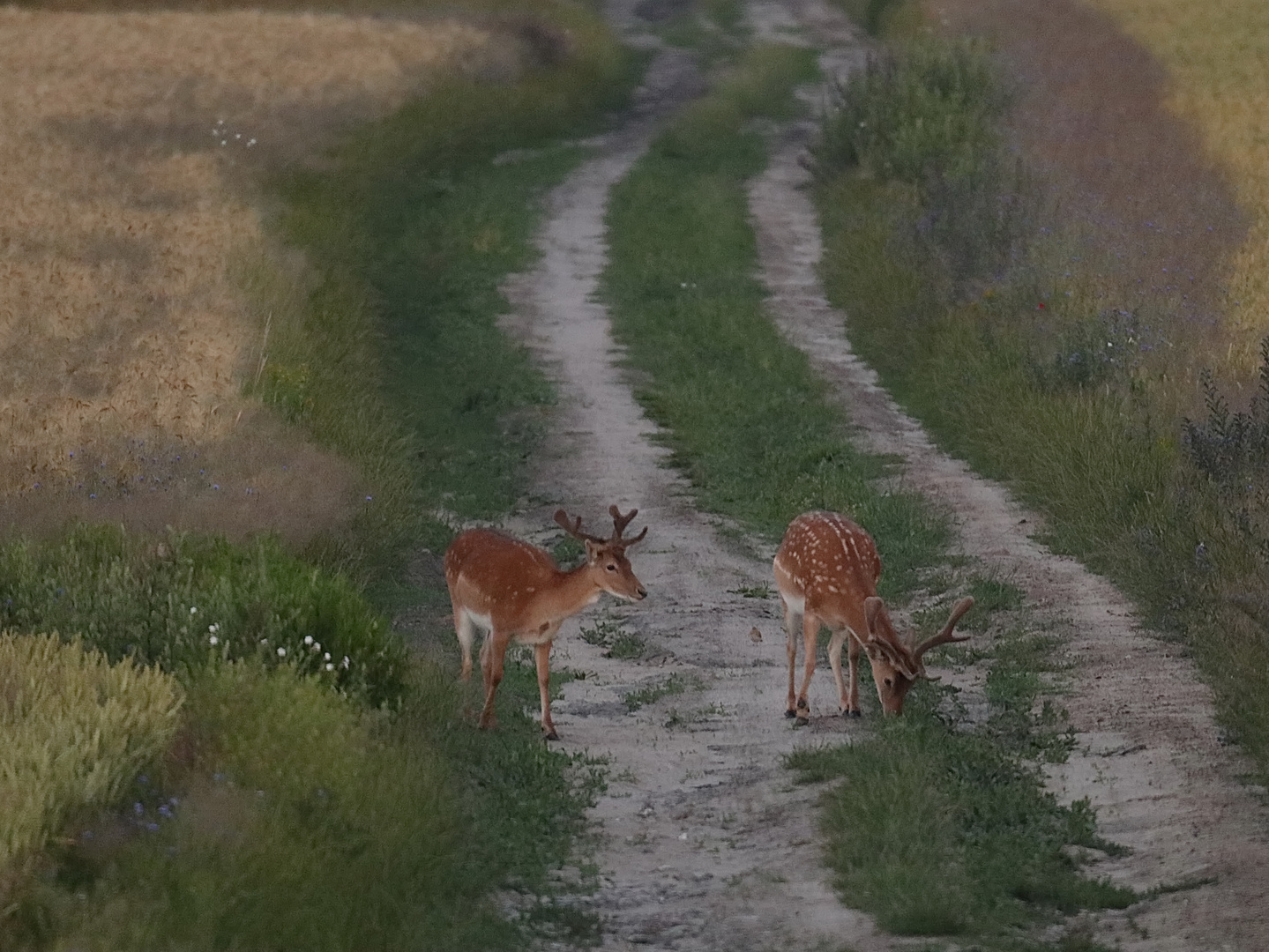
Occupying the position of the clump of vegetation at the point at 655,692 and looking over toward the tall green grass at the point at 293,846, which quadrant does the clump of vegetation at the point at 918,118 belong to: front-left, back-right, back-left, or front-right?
back-right

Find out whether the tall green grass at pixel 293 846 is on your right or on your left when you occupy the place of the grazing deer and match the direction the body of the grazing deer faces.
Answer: on your right

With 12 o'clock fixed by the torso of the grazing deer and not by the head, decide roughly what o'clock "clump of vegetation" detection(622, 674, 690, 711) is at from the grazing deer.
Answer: The clump of vegetation is roughly at 5 o'clock from the grazing deer.

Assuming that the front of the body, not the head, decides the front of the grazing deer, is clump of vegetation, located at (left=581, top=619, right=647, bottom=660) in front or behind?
behind

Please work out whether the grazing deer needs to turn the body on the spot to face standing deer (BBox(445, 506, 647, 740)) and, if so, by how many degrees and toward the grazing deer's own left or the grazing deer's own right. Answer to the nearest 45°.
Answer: approximately 135° to the grazing deer's own right

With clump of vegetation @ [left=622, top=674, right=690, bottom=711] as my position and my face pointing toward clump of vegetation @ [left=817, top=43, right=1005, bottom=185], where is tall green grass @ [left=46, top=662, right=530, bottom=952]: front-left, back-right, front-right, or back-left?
back-left

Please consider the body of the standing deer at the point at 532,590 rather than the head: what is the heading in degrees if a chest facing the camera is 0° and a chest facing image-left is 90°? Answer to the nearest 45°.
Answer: approximately 315°

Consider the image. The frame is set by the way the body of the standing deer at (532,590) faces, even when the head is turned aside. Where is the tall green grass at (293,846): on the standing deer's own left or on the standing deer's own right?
on the standing deer's own right
